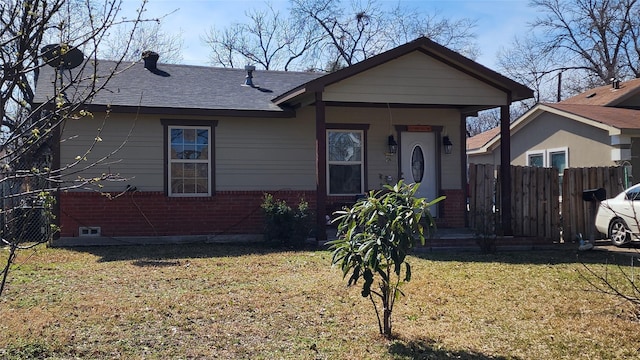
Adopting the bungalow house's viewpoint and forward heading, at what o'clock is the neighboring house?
The neighboring house is roughly at 8 o'clock from the bungalow house.

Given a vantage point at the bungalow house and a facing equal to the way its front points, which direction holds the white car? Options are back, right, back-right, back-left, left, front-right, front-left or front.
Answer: left

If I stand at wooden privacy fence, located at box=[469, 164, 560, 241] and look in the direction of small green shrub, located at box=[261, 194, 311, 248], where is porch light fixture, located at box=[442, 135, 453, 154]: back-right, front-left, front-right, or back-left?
front-right

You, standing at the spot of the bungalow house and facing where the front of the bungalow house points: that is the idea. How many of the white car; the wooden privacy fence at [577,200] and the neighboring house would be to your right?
0

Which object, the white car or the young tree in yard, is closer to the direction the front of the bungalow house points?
the young tree in yard

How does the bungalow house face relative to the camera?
toward the camera

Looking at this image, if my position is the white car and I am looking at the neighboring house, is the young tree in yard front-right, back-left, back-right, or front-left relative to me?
back-left

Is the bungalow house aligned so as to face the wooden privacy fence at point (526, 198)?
no

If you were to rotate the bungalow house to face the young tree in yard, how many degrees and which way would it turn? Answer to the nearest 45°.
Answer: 0° — it already faces it

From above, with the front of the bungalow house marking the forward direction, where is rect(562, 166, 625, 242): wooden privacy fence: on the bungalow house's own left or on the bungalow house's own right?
on the bungalow house's own left

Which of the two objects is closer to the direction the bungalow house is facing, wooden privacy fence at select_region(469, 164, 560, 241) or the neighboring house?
the wooden privacy fence

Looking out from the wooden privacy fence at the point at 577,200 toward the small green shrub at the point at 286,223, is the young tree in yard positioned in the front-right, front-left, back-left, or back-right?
front-left
